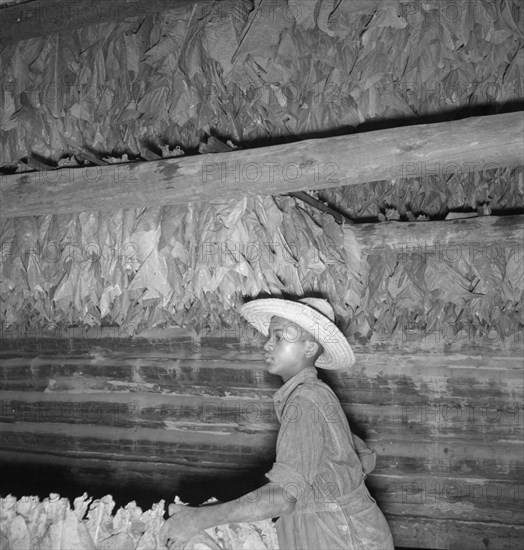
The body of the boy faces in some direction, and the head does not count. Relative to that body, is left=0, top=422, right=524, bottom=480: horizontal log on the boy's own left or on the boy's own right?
on the boy's own right

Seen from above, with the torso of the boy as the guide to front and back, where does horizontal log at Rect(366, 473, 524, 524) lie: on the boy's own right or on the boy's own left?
on the boy's own right

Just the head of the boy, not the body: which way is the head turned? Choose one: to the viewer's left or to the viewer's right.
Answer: to the viewer's left

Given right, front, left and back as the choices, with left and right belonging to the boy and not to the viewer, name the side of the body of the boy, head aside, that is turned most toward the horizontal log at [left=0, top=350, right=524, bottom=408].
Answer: right

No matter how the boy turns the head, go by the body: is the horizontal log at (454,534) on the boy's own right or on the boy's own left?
on the boy's own right

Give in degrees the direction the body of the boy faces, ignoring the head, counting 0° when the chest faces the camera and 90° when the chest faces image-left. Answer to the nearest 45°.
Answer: approximately 90°

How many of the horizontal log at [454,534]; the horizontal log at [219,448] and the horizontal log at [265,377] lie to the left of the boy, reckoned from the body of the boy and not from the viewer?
0

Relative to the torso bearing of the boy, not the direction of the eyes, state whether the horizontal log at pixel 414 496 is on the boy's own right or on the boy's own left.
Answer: on the boy's own right
